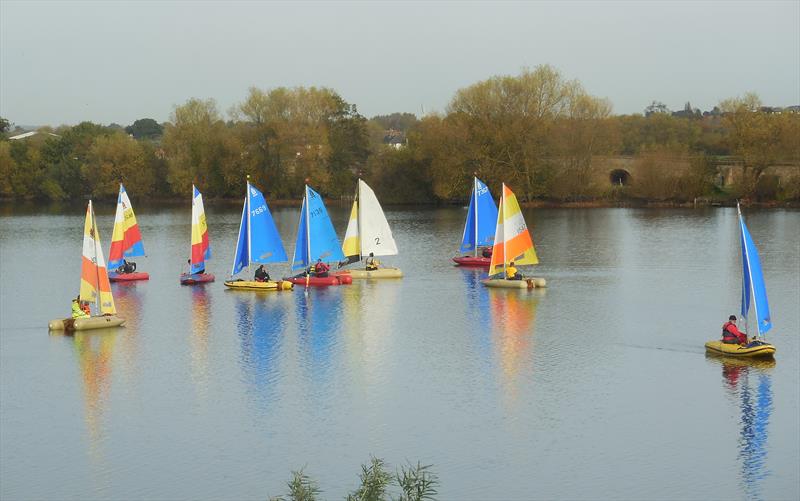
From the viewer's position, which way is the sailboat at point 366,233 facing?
facing to the left of the viewer

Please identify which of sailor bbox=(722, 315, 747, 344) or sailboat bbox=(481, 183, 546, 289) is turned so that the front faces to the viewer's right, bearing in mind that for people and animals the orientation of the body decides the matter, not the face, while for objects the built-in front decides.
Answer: the sailor

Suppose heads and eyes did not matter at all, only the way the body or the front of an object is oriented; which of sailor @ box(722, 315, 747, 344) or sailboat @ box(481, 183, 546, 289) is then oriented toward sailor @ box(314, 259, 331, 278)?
the sailboat

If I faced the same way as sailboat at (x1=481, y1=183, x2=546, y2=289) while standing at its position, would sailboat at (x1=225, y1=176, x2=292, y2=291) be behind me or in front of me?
in front

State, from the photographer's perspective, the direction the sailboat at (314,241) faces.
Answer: facing to the left of the viewer

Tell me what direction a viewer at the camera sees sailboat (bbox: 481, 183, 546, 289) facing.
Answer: facing to the left of the viewer

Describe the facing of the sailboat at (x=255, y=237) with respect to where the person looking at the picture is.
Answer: facing to the left of the viewer

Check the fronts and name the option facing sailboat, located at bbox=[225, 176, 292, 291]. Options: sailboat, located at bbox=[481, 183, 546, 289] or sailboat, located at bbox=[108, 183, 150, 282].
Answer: sailboat, located at bbox=[481, 183, 546, 289]

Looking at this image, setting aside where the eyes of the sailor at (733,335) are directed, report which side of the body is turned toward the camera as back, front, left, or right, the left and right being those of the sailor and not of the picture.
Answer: right

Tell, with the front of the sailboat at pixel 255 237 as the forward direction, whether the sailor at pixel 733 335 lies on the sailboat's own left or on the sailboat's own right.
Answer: on the sailboat's own left

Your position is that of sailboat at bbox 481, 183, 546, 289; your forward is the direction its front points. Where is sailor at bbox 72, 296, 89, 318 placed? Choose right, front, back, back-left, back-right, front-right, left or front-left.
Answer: front-left

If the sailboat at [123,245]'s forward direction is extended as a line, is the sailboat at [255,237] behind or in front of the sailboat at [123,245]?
behind

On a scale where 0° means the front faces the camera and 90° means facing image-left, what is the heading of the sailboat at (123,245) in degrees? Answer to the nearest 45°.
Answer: approximately 90°

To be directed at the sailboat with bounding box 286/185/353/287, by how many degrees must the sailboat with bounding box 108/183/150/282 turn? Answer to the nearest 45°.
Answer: approximately 135° to its left

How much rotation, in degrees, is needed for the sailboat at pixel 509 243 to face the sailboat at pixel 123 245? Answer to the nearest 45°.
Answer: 0° — it already faces it
